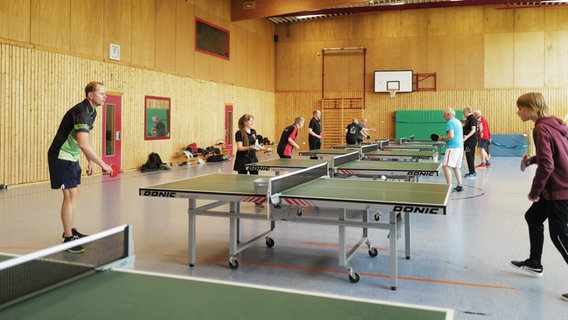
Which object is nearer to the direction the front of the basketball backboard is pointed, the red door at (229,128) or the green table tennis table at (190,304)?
the green table tennis table

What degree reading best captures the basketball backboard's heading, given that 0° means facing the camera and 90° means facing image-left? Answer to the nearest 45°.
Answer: approximately 0°

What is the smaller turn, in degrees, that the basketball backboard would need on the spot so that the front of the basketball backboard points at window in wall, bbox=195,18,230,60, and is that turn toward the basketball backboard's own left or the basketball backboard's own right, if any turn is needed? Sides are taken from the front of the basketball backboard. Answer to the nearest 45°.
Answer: approximately 45° to the basketball backboard's own right

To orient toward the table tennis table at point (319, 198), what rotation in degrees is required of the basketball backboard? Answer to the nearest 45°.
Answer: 0° — it already faces it

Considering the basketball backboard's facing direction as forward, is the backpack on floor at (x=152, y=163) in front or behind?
in front

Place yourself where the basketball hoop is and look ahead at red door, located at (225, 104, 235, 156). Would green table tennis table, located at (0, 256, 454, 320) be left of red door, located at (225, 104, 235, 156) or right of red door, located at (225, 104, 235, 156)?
left

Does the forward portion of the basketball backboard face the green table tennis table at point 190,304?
yes

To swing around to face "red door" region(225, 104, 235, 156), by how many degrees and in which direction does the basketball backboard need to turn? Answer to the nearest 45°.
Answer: approximately 45° to its right

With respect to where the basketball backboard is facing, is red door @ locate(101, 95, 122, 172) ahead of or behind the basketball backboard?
ahead
